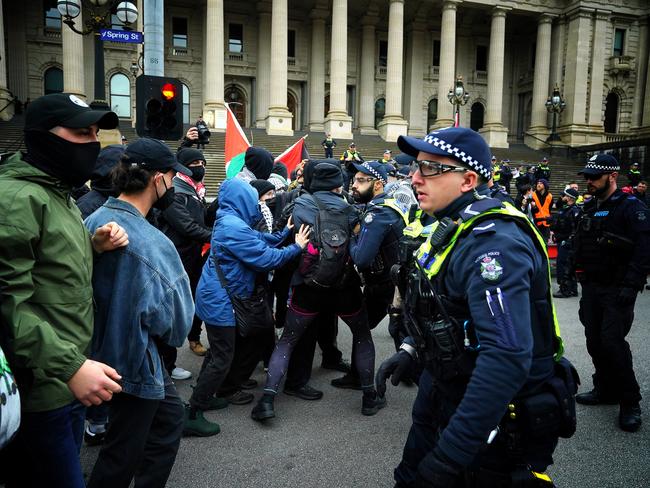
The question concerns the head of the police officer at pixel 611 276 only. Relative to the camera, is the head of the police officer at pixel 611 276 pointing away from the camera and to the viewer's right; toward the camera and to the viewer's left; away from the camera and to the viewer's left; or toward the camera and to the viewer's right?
toward the camera and to the viewer's left

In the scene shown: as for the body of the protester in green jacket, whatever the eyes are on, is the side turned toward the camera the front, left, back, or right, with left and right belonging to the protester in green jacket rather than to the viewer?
right

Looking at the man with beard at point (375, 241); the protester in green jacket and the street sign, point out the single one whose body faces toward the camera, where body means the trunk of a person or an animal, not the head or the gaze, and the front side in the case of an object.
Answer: the street sign

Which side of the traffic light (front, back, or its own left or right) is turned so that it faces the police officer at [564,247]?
left

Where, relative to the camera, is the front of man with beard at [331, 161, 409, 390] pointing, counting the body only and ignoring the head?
to the viewer's left

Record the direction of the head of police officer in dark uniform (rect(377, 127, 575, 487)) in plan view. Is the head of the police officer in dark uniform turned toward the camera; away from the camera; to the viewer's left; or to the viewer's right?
to the viewer's left

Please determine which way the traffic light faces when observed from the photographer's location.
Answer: facing the viewer

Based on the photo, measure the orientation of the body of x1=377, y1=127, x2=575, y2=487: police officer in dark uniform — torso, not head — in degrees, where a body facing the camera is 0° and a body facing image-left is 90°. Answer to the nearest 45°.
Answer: approximately 90°
